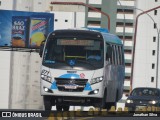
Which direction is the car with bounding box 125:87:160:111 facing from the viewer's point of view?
toward the camera
